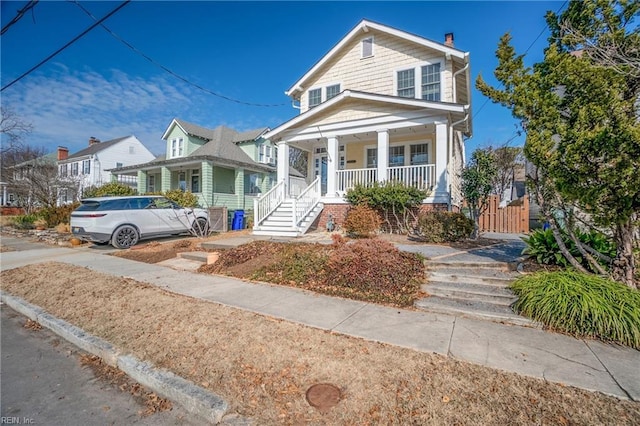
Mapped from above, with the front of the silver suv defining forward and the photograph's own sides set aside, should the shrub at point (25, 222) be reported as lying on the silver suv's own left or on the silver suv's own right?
on the silver suv's own left

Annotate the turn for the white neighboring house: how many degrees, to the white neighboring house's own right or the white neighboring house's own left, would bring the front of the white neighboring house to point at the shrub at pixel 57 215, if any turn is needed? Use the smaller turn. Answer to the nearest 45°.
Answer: approximately 45° to the white neighboring house's own left

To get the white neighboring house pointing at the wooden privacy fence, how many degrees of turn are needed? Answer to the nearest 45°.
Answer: approximately 90° to its left

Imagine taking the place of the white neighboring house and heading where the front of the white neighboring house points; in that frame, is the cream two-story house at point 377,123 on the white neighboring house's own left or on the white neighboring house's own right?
on the white neighboring house's own left

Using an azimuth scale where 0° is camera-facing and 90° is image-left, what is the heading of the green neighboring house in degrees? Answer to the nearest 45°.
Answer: approximately 45°

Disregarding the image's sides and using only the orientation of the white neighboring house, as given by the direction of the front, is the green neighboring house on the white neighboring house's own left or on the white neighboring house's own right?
on the white neighboring house's own left

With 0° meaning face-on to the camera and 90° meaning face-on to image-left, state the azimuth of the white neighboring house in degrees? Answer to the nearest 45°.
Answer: approximately 45°

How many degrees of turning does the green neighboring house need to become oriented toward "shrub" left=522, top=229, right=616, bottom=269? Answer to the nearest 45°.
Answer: approximately 45° to its left

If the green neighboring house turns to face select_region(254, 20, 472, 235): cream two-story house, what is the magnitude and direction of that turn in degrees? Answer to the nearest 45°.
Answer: approximately 90° to its left

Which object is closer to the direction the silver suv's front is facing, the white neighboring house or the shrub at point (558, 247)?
the white neighboring house
